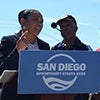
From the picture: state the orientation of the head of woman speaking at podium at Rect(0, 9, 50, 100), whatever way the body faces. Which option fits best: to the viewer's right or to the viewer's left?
to the viewer's right

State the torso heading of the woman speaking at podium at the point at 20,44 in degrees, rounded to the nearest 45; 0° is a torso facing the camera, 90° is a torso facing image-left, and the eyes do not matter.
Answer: approximately 315°
